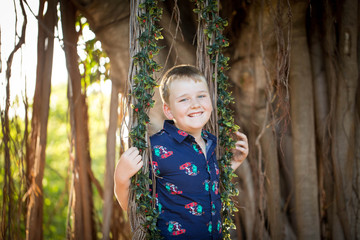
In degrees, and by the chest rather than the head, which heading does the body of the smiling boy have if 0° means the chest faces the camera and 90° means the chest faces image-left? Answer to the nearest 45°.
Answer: approximately 315°

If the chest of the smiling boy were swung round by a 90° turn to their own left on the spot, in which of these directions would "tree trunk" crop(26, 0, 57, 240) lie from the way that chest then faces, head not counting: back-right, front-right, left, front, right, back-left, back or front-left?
left
